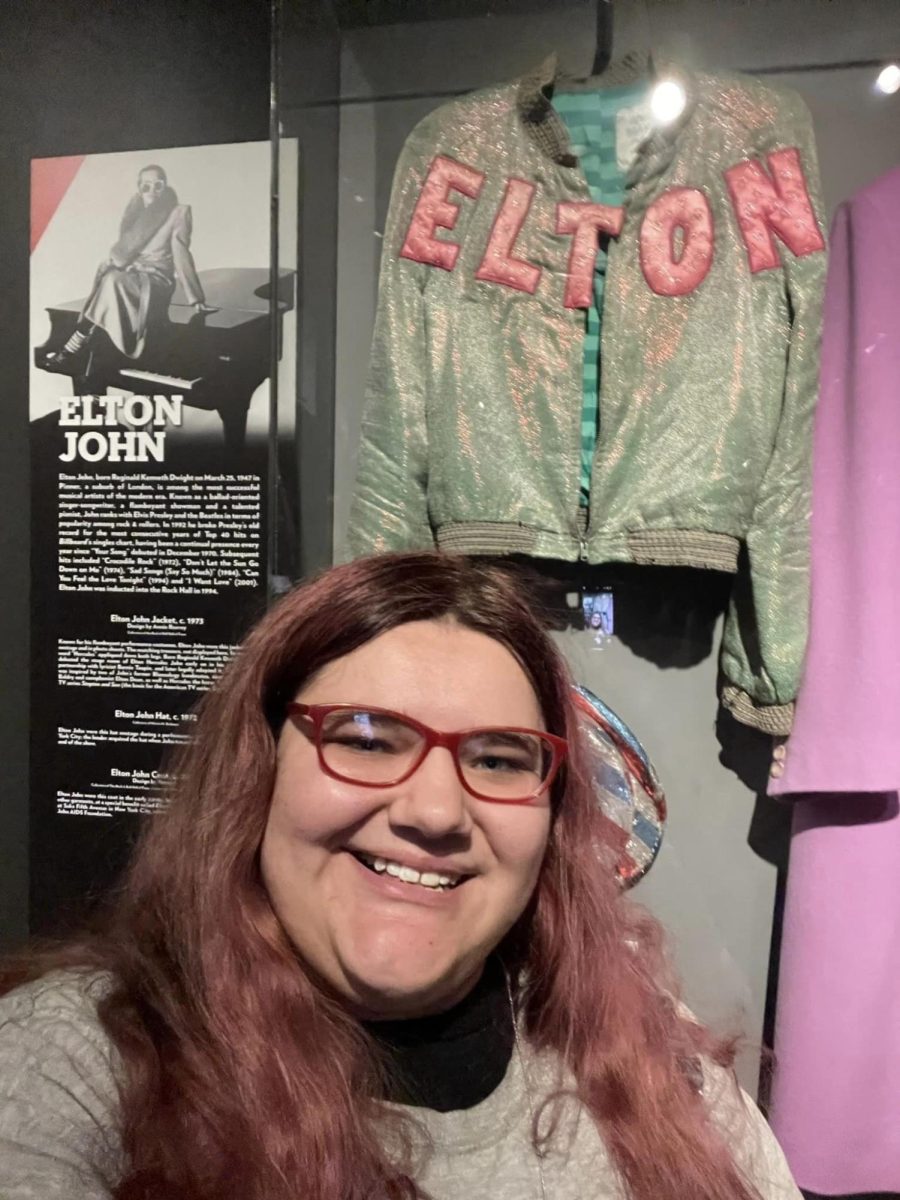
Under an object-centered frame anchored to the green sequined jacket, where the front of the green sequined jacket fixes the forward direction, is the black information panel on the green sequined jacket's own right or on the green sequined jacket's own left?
on the green sequined jacket's own right

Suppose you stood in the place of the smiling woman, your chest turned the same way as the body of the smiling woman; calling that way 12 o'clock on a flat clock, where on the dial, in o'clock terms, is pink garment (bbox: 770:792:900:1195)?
The pink garment is roughly at 8 o'clock from the smiling woman.

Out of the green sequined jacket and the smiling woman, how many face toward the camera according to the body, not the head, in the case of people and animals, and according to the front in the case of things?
2

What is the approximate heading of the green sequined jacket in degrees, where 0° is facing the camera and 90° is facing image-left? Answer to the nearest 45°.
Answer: approximately 0°

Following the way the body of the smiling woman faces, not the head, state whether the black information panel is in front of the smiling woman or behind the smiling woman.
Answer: behind

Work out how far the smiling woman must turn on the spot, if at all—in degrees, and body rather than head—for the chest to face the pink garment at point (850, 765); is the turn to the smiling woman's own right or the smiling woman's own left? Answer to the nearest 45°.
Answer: approximately 135° to the smiling woman's own left
